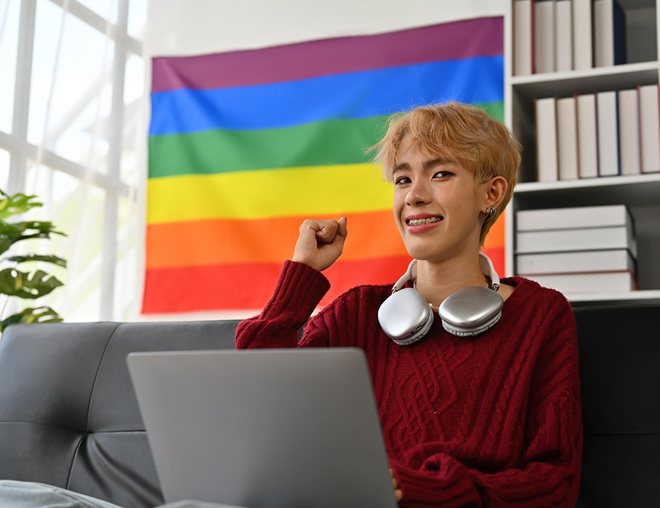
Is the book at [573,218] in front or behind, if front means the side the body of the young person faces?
behind

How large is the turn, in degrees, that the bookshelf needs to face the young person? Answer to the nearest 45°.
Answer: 0° — it already faces them

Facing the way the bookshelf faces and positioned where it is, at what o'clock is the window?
The window is roughly at 3 o'clock from the bookshelf.

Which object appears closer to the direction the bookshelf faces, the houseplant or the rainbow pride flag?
the houseplant

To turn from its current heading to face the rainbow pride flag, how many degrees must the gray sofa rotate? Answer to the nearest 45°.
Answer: approximately 180°

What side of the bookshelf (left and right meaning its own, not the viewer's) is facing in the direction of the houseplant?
right

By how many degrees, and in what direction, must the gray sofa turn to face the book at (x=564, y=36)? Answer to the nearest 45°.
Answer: approximately 135° to its left

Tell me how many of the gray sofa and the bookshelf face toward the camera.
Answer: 2

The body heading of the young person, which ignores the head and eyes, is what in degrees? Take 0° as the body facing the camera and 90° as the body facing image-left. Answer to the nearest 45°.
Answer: approximately 45°

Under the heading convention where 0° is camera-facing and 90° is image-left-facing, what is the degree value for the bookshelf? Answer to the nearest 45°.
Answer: approximately 0°

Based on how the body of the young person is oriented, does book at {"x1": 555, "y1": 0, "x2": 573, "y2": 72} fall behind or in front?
behind
